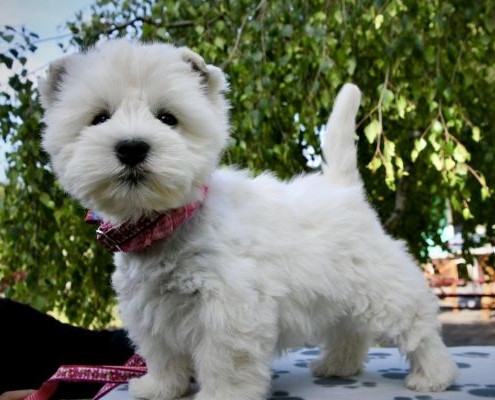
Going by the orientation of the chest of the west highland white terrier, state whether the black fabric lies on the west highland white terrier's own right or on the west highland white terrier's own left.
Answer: on the west highland white terrier's own right

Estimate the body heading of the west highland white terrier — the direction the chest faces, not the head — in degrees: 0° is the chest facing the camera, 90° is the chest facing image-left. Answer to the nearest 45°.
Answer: approximately 45°
